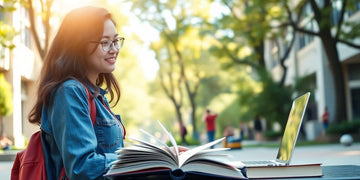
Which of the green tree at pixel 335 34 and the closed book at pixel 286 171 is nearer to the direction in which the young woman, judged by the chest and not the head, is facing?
the closed book

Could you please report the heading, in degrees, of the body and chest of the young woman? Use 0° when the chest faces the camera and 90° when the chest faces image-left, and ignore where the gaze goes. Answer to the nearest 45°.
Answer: approximately 270°

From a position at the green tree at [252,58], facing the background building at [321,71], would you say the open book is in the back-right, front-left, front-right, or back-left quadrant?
back-right

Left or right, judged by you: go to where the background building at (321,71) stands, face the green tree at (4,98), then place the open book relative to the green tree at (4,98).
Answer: left

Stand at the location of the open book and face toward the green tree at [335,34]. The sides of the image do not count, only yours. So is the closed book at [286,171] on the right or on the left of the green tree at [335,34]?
right

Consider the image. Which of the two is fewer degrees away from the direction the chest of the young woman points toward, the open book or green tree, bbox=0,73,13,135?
the open book
